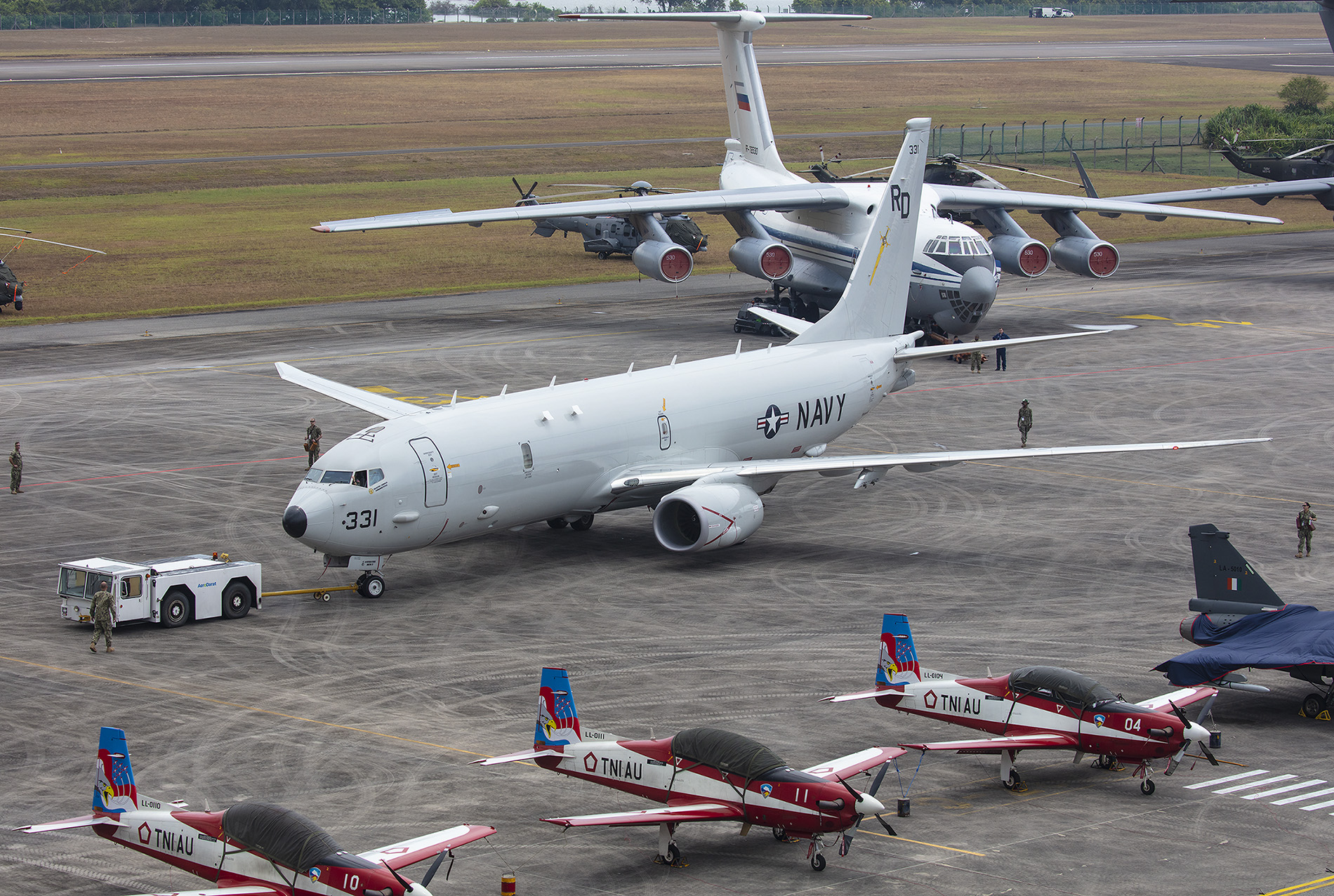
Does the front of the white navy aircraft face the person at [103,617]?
yes

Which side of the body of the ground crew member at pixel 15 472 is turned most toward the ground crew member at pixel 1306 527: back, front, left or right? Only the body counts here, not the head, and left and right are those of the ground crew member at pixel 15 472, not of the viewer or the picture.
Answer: front

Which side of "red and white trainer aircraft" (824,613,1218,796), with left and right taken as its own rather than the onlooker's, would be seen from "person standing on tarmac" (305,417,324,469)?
back

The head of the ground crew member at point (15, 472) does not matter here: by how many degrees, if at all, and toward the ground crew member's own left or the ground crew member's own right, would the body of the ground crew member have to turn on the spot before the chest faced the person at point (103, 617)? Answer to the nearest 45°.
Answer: approximately 45° to the ground crew member's own right

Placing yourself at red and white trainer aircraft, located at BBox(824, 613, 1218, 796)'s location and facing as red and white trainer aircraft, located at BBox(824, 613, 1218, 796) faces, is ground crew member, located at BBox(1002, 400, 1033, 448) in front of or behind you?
behind

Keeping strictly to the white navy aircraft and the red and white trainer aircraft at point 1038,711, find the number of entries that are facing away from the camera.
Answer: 0

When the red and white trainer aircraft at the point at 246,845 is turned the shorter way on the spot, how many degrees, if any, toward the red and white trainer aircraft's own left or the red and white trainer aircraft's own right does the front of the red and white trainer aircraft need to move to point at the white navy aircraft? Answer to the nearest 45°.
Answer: approximately 90° to the red and white trainer aircraft's own left

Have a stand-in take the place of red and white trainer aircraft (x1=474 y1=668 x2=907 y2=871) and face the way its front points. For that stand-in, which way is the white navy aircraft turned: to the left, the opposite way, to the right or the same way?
to the right

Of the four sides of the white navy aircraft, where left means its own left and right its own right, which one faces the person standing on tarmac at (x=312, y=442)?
right

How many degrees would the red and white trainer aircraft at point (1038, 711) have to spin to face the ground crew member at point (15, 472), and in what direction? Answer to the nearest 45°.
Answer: approximately 180°

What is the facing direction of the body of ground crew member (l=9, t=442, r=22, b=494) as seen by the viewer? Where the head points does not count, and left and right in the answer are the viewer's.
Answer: facing the viewer and to the right of the viewer
